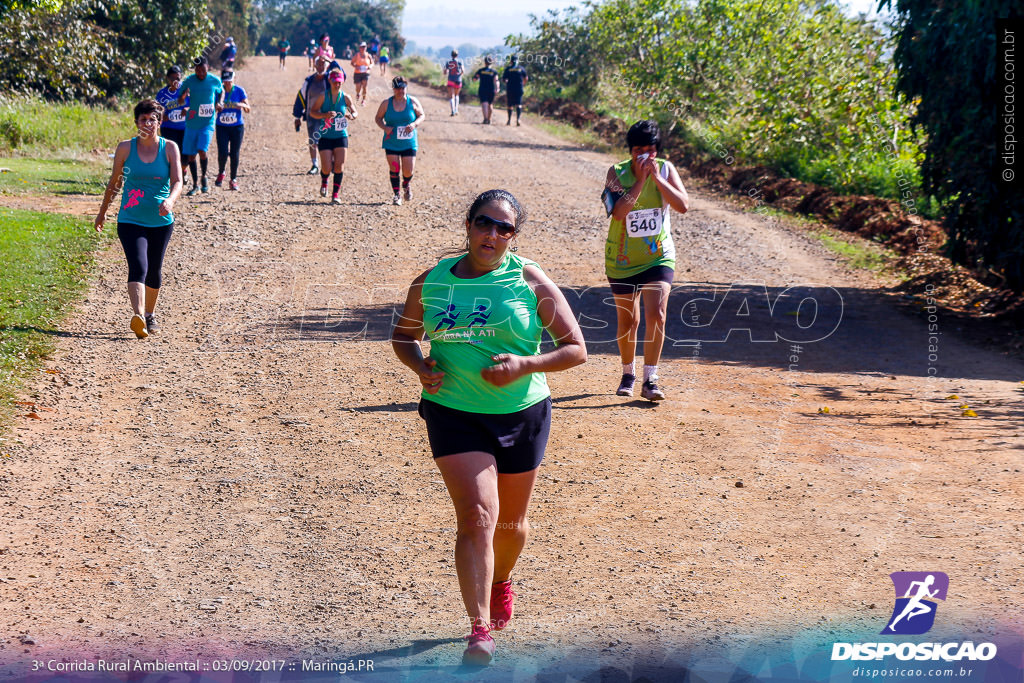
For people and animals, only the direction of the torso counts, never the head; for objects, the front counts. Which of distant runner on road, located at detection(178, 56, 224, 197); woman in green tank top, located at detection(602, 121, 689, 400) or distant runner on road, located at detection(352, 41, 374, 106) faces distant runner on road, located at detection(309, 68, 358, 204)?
distant runner on road, located at detection(352, 41, 374, 106)

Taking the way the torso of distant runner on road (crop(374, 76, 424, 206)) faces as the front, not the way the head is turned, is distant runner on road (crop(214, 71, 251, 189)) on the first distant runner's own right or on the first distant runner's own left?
on the first distant runner's own right

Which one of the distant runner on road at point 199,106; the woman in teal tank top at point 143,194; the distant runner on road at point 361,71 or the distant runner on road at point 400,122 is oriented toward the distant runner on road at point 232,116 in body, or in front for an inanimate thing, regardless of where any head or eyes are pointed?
the distant runner on road at point 361,71

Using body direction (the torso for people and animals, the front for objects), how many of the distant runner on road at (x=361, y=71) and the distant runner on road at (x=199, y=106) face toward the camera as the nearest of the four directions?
2

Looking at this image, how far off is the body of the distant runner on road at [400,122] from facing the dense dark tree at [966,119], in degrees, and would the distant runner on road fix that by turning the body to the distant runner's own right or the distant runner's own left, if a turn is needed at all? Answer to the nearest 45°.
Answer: approximately 45° to the distant runner's own left

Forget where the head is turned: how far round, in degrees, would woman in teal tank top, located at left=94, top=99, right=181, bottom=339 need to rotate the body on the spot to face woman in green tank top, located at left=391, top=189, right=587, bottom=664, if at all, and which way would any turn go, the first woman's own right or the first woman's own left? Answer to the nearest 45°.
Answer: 0° — they already face them

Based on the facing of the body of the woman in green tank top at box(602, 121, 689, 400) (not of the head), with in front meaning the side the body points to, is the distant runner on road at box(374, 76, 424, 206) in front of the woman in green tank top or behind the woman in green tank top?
behind
